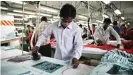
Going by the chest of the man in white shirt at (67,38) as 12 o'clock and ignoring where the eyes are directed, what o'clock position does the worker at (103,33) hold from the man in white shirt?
The worker is roughly at 7 o'clock from the man in white shirt.

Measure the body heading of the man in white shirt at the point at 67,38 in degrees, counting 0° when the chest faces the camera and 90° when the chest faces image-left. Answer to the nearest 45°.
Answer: approximately 0°
